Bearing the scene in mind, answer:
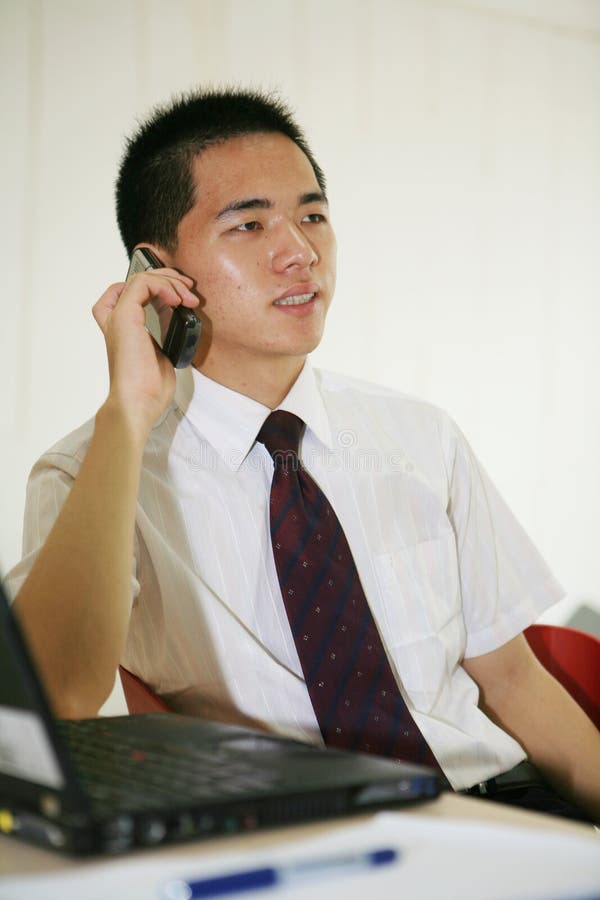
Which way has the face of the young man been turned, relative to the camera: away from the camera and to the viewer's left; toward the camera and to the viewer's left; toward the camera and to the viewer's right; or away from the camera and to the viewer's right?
toward the camera and to the viewer's right

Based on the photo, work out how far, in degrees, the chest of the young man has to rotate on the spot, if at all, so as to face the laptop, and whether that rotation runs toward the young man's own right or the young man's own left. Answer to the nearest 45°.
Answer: approximately 45° to the young man's own right

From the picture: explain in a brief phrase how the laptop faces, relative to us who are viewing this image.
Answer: facing away from the viewer and to the right of the viewer

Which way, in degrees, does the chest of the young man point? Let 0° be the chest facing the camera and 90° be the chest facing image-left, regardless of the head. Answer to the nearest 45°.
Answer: approximately 315°

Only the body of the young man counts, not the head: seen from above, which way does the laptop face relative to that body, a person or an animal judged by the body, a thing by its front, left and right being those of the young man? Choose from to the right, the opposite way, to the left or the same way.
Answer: to the left
